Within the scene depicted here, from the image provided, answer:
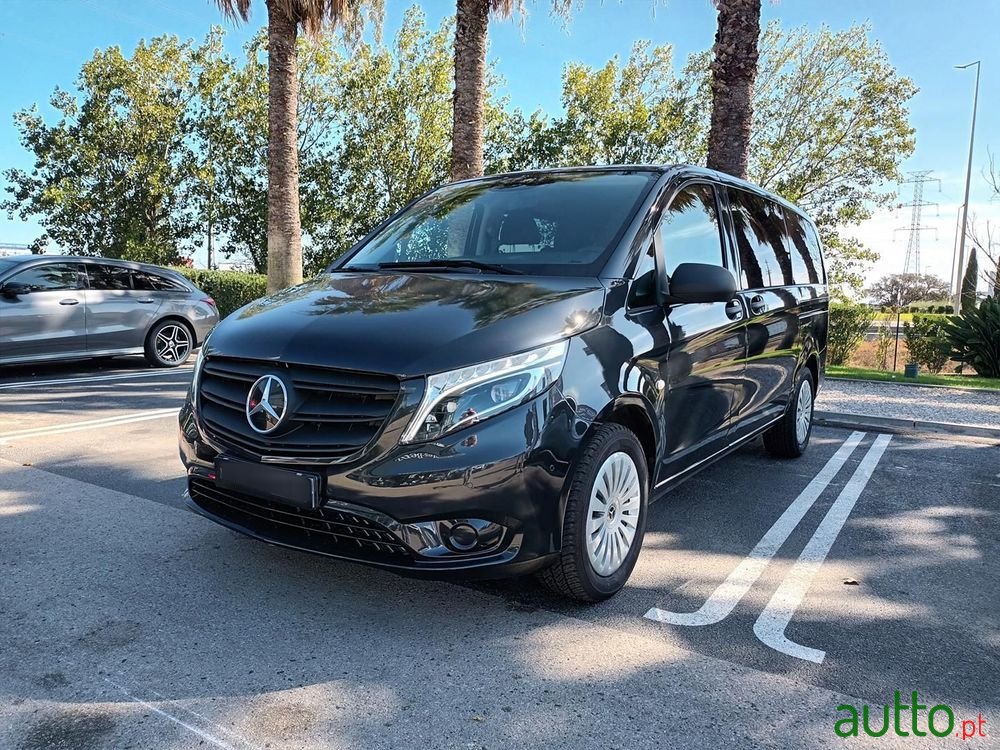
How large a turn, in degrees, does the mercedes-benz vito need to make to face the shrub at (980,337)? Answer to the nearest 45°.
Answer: approximately 180°

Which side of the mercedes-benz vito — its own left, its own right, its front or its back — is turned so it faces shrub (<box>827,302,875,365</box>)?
back

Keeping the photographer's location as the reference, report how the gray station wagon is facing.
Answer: facing to the left of the viewer

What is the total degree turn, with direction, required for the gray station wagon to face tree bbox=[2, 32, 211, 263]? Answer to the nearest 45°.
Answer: approximately 90° to its right

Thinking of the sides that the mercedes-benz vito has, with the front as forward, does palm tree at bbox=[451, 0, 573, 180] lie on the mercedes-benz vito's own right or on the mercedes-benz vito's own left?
on the mercedes-benz vito's own right

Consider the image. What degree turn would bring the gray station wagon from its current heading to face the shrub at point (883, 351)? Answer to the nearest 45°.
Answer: approximately 180°

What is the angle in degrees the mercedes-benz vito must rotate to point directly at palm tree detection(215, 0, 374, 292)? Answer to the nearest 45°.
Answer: approximately 135° to its right

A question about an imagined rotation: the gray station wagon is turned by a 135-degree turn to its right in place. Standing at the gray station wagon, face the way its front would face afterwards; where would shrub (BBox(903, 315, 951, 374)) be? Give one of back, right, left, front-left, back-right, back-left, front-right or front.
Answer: front-right

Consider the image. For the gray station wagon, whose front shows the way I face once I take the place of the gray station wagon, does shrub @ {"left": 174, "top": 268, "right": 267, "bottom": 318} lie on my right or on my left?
on my right

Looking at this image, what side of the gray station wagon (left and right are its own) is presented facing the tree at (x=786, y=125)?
back

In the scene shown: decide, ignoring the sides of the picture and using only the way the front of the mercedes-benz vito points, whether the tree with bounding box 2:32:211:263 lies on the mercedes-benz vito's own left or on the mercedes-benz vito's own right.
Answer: on the mercedes-benz vito's own right

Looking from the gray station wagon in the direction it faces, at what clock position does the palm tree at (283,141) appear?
The palm tree is roughly at 5 o'clock from the gray station wagon.

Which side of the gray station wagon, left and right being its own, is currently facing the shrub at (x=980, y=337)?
back
